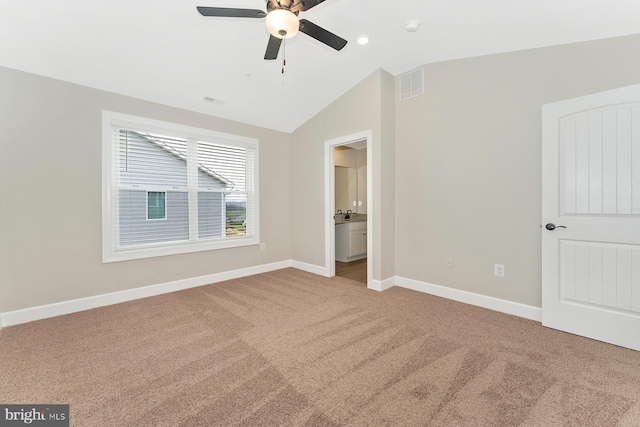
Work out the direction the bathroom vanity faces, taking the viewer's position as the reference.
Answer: facing the viewer and to the right of the viewer

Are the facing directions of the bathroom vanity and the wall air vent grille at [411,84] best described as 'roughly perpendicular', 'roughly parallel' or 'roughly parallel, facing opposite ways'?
roughly perpendicular

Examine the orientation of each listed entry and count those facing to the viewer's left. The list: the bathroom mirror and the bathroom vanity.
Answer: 0

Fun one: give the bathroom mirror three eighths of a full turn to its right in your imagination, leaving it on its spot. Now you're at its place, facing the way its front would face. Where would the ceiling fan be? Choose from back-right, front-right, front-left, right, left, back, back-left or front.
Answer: left

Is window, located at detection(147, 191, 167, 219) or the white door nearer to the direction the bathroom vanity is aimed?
the white door

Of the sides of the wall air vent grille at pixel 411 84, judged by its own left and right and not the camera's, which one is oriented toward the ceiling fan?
front

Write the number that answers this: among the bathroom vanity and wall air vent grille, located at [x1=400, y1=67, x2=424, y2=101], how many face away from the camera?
0

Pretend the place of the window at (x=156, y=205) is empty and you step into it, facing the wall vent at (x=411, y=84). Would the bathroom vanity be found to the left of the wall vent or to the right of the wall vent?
left

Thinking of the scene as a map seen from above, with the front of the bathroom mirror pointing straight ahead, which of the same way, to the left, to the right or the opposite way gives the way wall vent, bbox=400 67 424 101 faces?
to the right

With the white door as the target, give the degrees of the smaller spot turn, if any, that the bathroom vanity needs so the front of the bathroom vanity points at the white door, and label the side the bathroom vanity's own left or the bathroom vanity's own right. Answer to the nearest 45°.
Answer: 0° — it already faces it

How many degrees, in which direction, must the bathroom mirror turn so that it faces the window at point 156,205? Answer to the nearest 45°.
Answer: approximately 90° to its right
